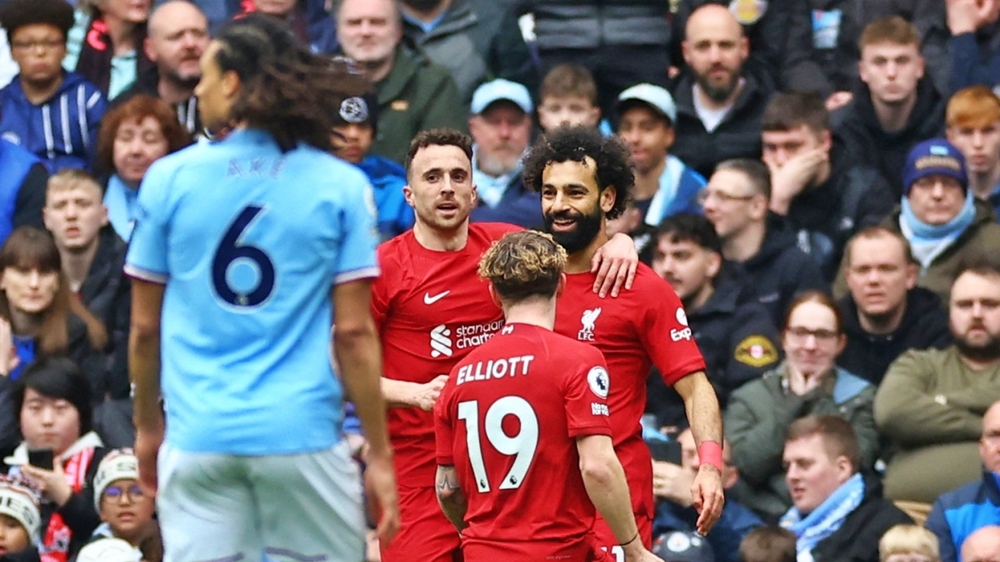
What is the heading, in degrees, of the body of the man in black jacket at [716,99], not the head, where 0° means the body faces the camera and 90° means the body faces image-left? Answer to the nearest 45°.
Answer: approximately 0°

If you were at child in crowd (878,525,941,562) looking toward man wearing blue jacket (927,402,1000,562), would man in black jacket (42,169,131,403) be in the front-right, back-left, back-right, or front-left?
back-left

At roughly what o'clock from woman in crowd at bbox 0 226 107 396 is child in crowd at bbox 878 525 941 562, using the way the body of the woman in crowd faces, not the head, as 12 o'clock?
The child in crowd is roughly at 10 o'clock from the woman in crowd.

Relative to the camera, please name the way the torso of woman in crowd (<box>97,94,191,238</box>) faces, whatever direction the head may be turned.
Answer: toward the camera

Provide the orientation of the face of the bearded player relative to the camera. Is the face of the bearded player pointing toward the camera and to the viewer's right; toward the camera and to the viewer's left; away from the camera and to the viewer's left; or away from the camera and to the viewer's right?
toward the camera and to the viewer's left

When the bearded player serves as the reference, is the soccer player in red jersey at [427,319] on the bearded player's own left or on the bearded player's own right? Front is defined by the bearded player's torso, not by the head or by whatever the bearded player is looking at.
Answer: on the bearded player's own right

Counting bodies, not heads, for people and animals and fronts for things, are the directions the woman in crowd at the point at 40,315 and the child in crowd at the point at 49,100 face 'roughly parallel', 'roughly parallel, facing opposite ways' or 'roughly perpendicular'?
roughly parallel

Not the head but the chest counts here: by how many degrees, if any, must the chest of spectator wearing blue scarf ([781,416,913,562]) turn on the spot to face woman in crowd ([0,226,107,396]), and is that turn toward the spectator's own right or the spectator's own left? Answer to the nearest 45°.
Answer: approximately 45° to the spectator's own right

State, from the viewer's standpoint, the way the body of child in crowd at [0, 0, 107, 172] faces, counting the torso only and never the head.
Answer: toward the camera

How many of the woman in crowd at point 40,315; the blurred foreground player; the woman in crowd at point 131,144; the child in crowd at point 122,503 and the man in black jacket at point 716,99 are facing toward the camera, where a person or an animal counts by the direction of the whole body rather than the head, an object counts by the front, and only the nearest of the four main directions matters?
4

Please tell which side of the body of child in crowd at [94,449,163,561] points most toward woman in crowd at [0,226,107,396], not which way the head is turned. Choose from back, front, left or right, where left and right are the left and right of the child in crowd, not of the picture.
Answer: back

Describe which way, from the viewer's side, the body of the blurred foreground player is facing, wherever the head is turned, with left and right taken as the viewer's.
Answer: facing away from the viewer
